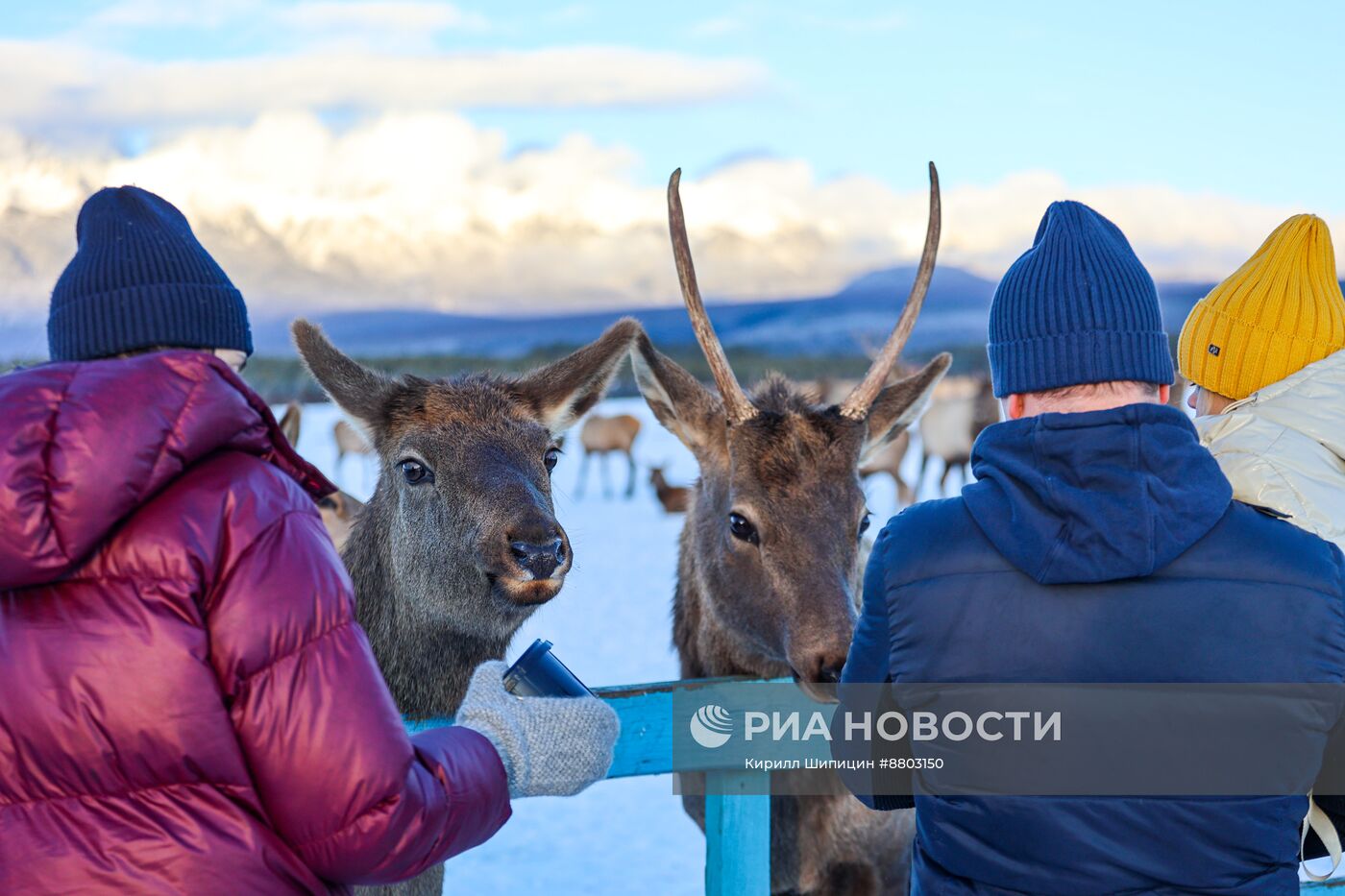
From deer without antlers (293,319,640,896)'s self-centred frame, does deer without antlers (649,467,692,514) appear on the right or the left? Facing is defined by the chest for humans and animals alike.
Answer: on its left

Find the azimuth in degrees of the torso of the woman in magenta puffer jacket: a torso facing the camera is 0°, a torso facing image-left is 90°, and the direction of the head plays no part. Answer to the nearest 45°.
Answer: approximately 225°

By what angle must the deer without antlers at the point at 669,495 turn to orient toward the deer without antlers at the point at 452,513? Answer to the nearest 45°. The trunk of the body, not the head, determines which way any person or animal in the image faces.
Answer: approximately 90° to its left

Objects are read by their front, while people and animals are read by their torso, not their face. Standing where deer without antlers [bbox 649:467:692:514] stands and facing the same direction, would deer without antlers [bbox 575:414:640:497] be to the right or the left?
on its right

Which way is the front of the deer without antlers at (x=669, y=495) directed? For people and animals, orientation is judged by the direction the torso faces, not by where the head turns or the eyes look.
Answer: to the viewer's left

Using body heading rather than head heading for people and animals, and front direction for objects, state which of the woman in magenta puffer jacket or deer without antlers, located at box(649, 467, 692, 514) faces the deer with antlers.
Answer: the woman in magenta puffer jacket

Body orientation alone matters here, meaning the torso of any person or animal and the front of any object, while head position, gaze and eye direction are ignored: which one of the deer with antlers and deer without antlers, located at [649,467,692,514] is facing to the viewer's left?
the deer without antlers

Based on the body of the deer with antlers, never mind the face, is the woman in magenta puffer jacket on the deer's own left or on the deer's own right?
on the deer's own right

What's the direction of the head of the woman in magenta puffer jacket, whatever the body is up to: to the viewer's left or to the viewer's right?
to the viewer's right

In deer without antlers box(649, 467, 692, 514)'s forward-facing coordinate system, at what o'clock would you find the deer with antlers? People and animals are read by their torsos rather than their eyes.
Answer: The deer with antlers is roughly at 9 o'clock from the deer without antlers.

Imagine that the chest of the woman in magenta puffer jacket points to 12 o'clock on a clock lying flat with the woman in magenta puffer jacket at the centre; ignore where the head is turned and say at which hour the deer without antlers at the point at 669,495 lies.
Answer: The deer without antlers is roughly at 11 o'clock from the woman in magenta puffer jacket.
